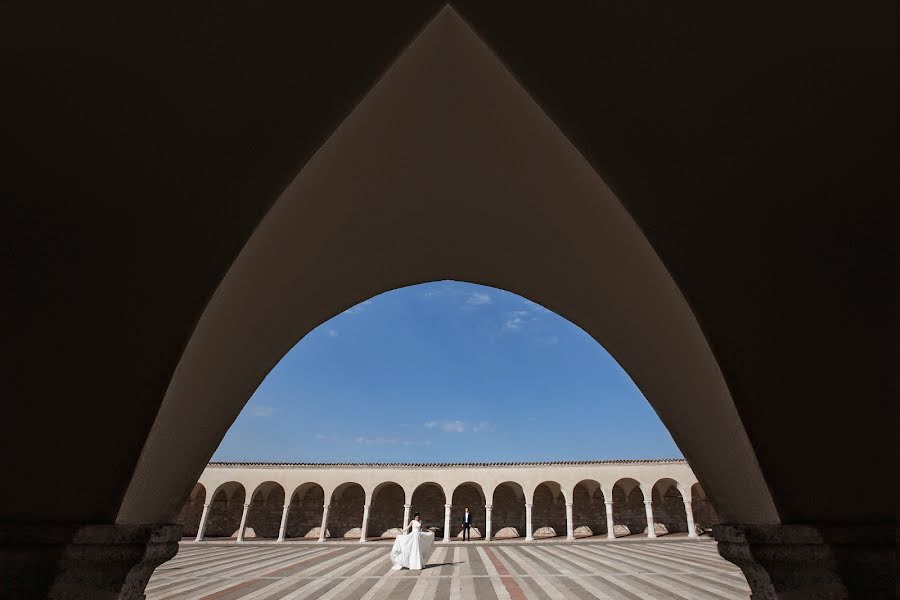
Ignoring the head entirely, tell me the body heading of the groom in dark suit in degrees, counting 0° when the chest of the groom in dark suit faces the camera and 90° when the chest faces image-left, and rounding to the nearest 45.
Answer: approximately 0°

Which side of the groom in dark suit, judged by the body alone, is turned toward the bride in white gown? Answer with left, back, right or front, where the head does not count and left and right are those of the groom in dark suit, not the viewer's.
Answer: front

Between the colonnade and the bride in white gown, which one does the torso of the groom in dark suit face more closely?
the bride in white gown
